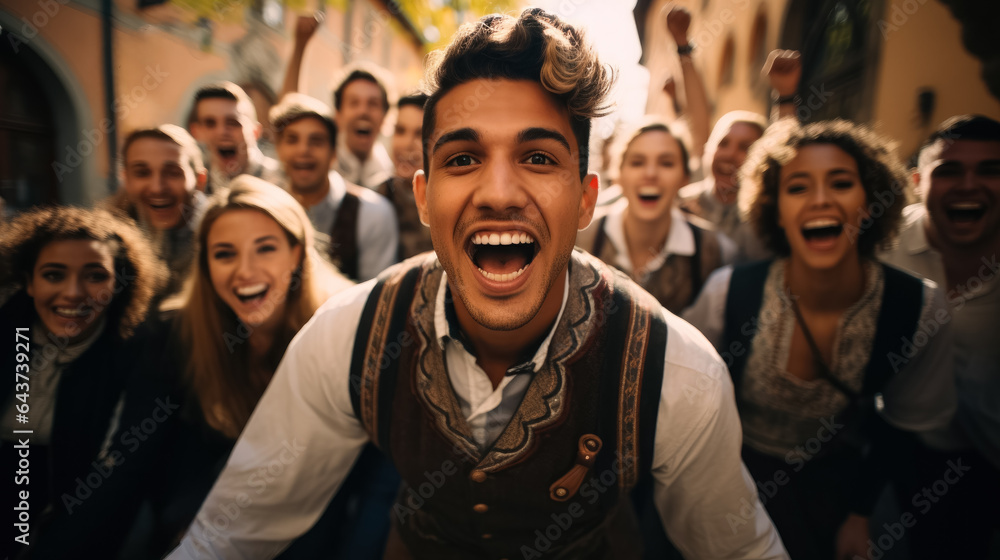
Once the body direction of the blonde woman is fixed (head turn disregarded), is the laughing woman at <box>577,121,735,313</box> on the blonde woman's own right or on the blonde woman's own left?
on the blonde woman's own left

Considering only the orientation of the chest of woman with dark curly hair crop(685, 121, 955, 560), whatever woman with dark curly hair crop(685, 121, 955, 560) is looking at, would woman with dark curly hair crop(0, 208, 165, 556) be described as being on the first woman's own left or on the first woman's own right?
on the first woman's own right

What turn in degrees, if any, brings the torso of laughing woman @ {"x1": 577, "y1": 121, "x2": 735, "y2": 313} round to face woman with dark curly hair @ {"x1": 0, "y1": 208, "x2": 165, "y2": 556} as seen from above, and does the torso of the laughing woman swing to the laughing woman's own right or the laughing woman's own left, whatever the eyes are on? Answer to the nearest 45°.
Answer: approximately 45° to the laughing woman's own right

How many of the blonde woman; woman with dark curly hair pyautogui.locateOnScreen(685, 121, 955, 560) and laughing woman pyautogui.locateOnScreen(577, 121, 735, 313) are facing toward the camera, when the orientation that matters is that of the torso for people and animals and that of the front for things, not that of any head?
3

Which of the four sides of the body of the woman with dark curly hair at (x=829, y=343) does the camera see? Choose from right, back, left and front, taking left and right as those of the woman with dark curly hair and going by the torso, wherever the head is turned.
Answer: front

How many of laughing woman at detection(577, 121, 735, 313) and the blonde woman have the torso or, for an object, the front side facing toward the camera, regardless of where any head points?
2

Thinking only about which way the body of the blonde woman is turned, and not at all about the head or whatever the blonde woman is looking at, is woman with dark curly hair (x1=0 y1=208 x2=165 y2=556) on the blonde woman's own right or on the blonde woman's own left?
on the blonde woman's own right

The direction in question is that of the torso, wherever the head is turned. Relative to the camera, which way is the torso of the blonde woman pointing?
toward the camera

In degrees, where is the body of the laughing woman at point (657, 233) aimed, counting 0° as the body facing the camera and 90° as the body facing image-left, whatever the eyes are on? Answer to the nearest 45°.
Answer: approximately 0°
